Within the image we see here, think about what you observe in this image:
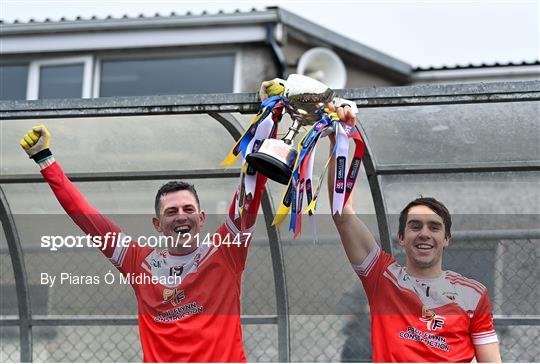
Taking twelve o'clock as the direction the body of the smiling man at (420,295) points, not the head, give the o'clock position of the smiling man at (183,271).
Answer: the smiling man at (183,271) is roughly at 3 o'clock from the smiling man at (420,295).

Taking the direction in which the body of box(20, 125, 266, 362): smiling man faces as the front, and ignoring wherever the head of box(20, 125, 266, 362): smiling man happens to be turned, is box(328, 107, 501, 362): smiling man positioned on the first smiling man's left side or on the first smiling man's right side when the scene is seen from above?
on the first smiling man's left side

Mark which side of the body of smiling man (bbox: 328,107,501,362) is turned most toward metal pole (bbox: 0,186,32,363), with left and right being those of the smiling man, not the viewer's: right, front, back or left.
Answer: right

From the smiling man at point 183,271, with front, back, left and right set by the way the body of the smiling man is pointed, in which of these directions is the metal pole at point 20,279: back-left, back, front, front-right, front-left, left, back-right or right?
back-right

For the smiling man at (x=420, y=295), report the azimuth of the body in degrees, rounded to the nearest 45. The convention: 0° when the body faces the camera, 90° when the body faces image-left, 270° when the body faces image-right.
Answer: approximately 0°

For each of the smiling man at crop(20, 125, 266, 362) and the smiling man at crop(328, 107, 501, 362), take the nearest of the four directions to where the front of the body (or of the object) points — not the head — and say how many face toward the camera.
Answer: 2

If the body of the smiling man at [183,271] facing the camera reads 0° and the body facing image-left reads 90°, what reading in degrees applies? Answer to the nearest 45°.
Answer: approximately 0°
